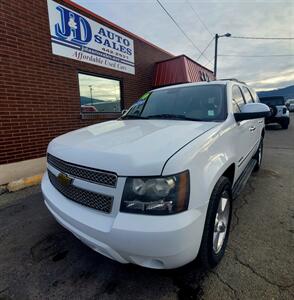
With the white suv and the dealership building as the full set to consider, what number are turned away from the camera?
0

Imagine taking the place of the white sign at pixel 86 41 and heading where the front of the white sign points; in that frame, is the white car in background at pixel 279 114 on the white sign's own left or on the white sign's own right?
on the white sign's own left

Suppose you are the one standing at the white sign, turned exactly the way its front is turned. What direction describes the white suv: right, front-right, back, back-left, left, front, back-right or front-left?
front-right

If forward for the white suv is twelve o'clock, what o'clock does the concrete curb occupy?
The concrete curb is roughly at 3 o'clock from the white suv.

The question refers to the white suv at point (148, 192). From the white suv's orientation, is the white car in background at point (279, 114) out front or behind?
behind

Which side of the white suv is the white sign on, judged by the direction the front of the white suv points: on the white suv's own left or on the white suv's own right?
on the white suv's own right

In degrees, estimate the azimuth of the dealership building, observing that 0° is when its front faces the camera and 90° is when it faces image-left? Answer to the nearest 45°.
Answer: approximately 315°

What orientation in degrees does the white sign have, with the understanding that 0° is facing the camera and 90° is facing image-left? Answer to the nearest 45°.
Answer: approximately 315°

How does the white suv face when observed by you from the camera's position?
facing the viewer and to the left of the viewer

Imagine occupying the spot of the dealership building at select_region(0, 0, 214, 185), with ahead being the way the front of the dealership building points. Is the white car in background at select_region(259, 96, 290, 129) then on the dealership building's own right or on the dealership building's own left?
on the dealership building's own left

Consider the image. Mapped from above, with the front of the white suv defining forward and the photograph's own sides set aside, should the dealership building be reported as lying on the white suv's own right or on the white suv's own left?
on the white suv's own right

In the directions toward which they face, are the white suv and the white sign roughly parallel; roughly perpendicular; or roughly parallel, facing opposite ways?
roughly perpendicular
